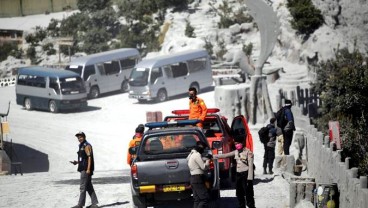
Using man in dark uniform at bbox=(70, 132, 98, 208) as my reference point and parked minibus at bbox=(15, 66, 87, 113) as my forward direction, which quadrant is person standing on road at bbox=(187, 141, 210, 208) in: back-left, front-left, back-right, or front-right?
back-right

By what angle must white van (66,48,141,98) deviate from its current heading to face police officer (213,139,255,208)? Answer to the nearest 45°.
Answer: approximately 45° to its left

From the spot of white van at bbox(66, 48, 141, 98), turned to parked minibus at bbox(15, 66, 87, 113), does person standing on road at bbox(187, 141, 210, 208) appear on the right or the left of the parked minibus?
left

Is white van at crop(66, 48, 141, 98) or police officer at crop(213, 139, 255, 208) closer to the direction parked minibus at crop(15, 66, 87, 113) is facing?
the police officer

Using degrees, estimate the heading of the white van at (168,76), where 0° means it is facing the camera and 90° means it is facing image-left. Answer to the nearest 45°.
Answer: approximately 45°

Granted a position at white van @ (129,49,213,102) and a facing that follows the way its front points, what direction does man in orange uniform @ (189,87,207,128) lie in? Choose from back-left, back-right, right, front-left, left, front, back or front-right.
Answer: front-left

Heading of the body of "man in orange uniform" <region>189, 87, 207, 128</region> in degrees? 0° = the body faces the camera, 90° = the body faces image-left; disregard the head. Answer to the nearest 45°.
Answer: approximately 45°
